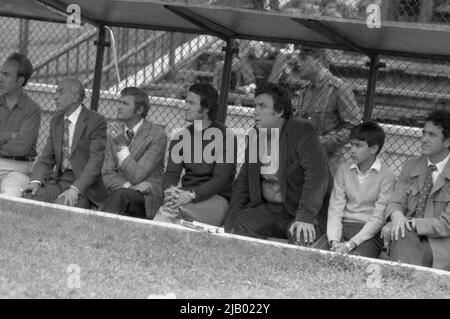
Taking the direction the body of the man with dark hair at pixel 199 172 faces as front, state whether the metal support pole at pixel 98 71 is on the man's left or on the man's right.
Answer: on the man's right

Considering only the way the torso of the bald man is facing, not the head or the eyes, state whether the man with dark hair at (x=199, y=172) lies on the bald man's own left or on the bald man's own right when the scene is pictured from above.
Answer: on the bald man's own left

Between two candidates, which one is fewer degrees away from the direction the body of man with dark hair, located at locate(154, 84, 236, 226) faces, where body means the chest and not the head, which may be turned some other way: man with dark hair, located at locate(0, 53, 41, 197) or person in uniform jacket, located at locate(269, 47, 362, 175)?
the man with dark hair

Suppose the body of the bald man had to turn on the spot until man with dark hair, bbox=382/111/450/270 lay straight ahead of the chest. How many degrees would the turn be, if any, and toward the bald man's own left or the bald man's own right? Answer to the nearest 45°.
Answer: approximately 90° to the bald man's own left

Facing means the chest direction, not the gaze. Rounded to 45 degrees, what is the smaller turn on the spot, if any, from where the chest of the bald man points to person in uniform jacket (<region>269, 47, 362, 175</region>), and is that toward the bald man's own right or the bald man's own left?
approximately 135° to the bald man's own left
